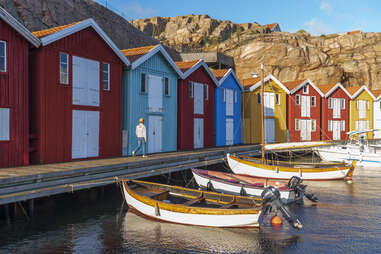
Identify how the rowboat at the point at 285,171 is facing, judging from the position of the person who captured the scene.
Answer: facing to the left of the viewer

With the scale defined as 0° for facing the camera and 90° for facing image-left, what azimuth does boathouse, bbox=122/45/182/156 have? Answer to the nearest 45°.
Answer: approximately 315°

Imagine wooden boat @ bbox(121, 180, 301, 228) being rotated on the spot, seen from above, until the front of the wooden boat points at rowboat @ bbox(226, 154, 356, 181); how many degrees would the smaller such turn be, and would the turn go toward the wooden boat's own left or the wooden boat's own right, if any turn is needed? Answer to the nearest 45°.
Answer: approximately 90° to the wooden boat's own right

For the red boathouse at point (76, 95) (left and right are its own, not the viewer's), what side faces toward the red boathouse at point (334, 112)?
left

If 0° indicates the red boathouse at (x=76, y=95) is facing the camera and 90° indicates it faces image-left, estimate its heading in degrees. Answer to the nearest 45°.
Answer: approximately 315°

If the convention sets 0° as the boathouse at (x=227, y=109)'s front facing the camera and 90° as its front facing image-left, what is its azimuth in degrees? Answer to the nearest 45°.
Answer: approximately 315°

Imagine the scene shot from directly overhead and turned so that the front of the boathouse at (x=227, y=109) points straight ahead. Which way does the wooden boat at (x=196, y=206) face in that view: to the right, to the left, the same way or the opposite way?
the opposite way

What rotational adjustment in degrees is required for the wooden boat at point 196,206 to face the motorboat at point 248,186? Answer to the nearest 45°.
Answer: approximately 90° to its right

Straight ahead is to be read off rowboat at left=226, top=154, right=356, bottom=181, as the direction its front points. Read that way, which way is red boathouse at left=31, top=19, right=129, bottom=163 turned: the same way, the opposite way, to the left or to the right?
the opposite way

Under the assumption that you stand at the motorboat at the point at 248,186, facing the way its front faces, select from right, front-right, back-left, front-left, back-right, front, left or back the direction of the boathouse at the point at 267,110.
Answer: front-right

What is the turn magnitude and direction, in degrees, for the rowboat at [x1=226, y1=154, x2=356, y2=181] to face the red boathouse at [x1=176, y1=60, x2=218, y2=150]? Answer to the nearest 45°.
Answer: approximately 45° to its right

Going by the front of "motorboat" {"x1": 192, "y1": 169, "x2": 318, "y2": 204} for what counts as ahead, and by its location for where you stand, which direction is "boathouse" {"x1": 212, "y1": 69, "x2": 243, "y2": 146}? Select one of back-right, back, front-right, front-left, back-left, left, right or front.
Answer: front-right

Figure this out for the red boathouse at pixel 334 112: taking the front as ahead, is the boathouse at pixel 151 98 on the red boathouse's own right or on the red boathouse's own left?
on the red boathouse's own right
